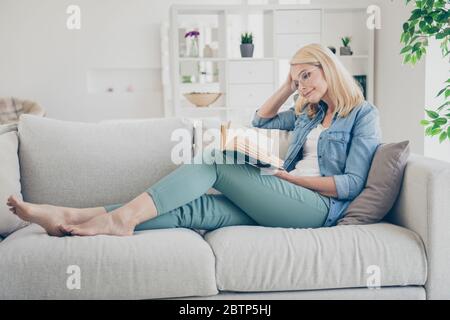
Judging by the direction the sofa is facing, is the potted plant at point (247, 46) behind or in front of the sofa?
behind

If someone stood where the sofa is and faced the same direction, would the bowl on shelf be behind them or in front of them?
behind

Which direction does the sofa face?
toward the camera

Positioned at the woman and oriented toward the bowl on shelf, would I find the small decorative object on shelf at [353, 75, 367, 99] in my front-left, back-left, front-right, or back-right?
front-right

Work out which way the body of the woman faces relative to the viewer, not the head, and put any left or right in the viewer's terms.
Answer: facing the viewer and to the left of the viewer

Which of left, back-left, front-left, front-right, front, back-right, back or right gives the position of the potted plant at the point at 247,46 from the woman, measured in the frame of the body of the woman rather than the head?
back-right

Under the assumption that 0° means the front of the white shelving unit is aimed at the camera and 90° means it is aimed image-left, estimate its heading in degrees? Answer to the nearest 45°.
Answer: approximately 0°

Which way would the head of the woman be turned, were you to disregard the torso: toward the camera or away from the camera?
toward the camera

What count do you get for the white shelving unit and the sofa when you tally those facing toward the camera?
2

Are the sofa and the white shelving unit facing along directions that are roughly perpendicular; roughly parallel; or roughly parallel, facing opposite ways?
roughly parallel

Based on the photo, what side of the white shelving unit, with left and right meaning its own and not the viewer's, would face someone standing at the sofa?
front

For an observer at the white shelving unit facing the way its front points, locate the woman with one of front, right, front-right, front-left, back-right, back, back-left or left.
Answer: front
